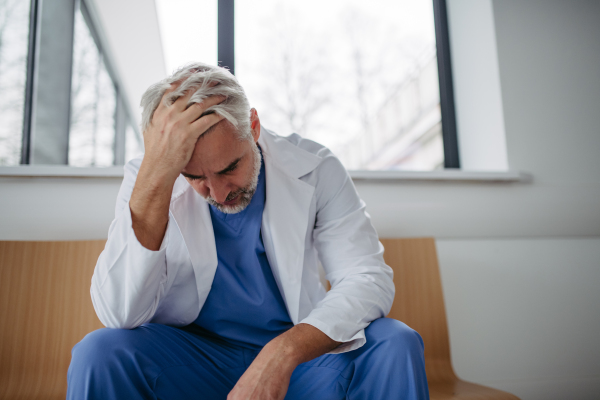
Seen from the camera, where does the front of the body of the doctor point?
toward the camera

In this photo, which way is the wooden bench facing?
toward the camera

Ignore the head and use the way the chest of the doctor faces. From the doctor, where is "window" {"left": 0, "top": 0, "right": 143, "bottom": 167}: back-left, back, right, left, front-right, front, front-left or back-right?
back-right
